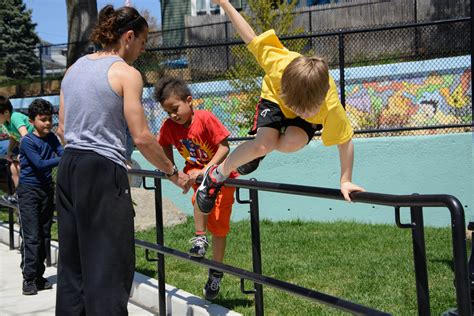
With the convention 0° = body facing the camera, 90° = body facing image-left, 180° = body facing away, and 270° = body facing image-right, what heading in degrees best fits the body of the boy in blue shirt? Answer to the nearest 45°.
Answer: approximately 315°

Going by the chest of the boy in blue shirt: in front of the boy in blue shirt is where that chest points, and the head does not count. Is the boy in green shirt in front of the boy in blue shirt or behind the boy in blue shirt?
behind

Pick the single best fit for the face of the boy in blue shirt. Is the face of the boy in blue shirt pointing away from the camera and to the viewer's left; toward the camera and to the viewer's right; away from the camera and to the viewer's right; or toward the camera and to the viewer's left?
toward the camera and to the viewer's right

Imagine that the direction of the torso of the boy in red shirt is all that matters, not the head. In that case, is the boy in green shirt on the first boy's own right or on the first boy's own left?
on the first boy's own right

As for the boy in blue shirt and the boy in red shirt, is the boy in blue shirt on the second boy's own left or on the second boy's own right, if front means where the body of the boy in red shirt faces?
on the second boy's own right
